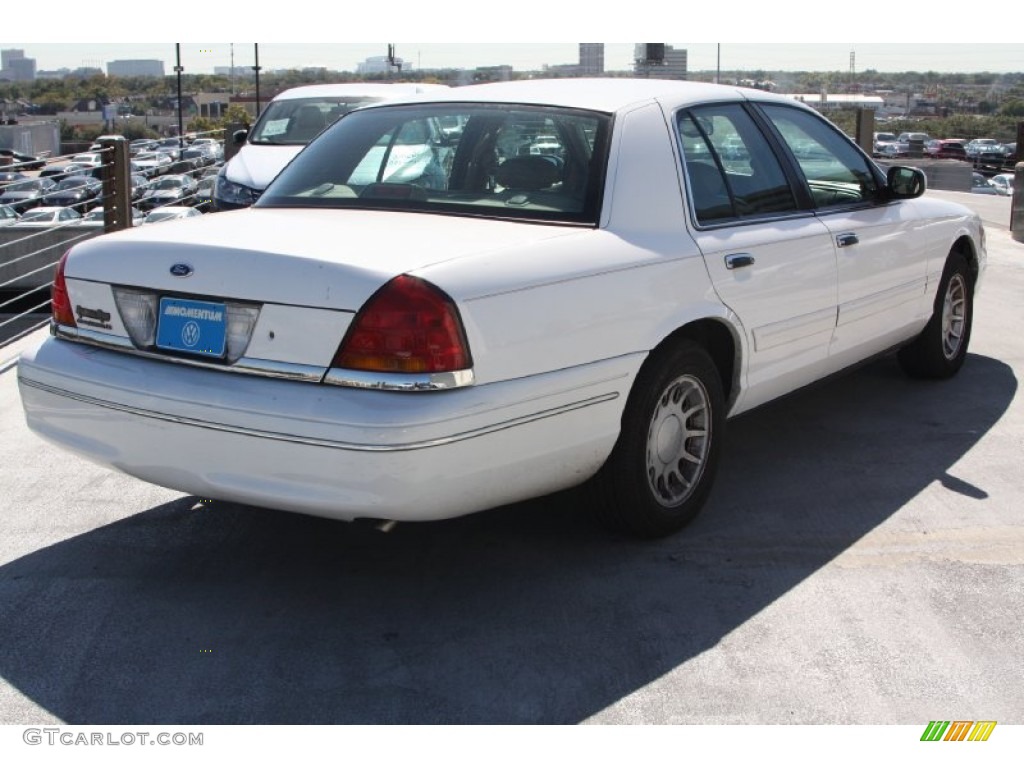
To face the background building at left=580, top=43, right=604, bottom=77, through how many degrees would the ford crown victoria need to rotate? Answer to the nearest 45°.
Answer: approximately 45° to its left

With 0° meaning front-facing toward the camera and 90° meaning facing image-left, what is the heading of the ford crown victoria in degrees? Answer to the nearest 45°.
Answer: approximately 225°

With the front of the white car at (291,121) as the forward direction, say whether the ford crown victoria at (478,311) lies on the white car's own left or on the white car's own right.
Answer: on the white car's own left

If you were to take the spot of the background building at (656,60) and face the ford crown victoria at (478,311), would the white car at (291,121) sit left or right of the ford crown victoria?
right

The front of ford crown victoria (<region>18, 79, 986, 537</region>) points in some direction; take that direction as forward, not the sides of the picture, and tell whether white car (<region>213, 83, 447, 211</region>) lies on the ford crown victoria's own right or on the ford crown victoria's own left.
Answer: on the ford crown victoria's own left

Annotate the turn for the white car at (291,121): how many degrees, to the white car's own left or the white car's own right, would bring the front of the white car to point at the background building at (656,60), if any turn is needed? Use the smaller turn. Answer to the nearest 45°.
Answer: approximately 180°

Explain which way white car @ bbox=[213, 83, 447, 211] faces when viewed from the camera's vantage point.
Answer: facing the viewer and to the left of the viewer

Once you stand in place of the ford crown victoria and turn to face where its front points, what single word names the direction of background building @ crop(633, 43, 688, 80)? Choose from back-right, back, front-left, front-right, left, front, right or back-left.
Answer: front-left

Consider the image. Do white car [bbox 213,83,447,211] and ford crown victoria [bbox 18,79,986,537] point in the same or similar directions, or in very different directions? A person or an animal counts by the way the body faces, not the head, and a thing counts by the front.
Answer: very different directions
